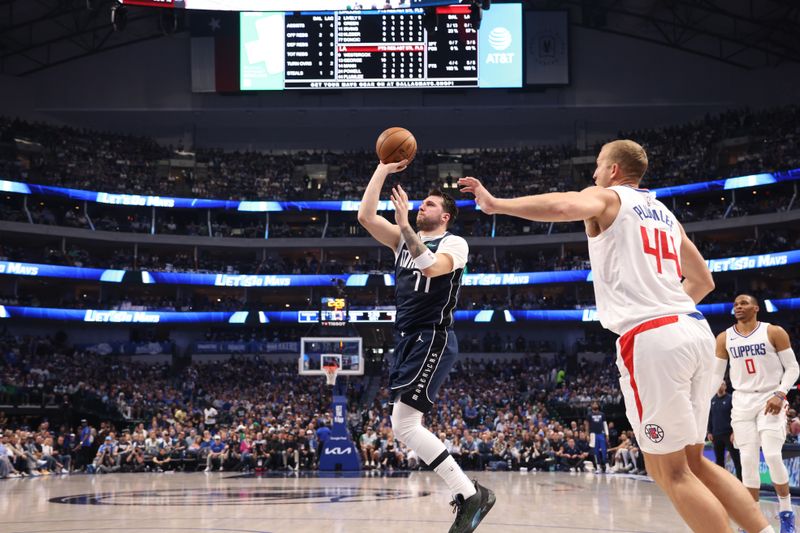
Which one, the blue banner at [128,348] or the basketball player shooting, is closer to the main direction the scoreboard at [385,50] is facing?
the basketball player shooting

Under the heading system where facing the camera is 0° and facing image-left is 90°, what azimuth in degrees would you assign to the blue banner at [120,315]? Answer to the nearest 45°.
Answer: approximately 0°

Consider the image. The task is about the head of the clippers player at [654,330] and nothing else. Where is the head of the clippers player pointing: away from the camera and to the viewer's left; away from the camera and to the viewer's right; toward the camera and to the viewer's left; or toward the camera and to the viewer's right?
away from the camera and to the viewer's left

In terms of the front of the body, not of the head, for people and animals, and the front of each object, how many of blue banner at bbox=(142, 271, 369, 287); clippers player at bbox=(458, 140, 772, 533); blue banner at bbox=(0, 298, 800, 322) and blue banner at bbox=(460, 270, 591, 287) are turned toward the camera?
3

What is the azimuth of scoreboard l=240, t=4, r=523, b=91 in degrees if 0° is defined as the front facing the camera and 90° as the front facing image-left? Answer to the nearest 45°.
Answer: approximately 0°
